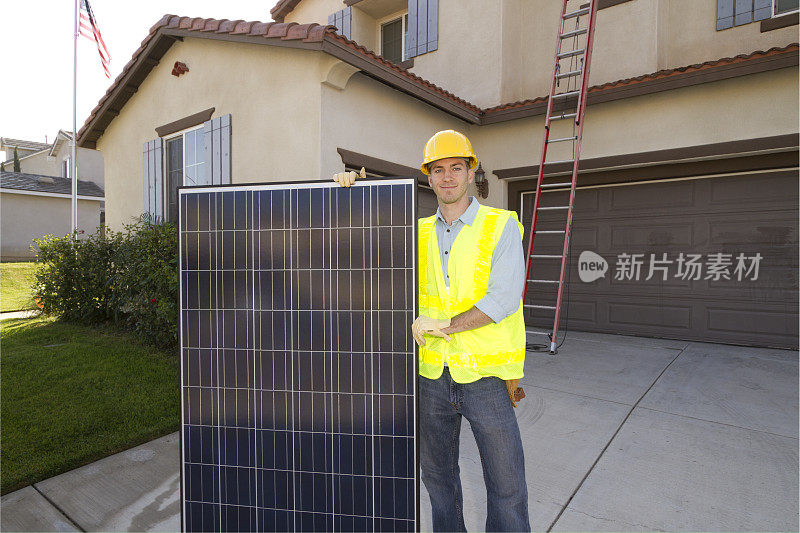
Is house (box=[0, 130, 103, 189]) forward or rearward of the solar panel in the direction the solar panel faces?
rearward

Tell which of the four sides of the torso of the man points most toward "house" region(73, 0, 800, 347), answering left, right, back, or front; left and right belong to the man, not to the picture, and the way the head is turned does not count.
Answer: back

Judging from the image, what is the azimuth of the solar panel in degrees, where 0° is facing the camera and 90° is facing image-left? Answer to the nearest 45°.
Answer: approximately 0°

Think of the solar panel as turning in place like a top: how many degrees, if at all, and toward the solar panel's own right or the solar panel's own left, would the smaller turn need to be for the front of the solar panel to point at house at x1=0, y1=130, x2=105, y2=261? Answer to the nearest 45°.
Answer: approximately 135° to the solar panel's own right

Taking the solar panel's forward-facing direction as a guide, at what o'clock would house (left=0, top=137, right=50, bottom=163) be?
The house is roughly at 5 o'clock from the solar panel.

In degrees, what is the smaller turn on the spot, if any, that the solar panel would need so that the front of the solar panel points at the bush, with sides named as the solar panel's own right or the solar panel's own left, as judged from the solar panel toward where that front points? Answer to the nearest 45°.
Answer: approximately 135° to the solar panel's own right

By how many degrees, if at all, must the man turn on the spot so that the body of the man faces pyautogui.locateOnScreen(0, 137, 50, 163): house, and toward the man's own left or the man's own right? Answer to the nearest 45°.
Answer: approximately 90° to the man's own right

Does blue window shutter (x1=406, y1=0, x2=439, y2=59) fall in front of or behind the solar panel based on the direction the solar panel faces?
behind

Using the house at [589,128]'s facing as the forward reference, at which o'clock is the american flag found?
The american flag is roughly at 2 o'clock from the house.
